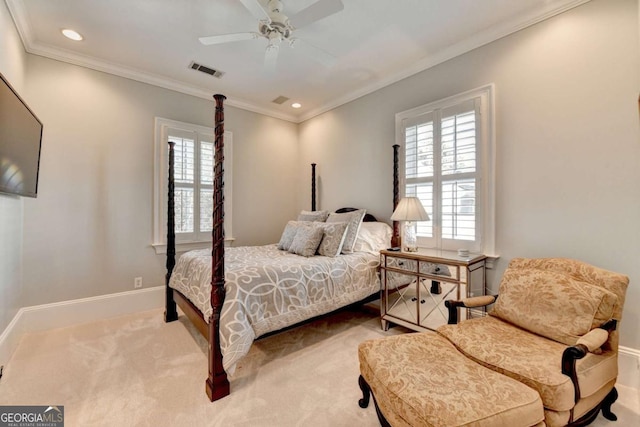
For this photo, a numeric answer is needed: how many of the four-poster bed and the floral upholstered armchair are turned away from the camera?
0

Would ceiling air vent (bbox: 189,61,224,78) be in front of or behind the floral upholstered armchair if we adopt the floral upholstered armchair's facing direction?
in front

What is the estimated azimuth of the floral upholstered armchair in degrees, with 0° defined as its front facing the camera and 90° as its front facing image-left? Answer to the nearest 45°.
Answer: approximately 45°

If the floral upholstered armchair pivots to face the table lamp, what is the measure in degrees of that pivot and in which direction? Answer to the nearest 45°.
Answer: approximately 90° to its right

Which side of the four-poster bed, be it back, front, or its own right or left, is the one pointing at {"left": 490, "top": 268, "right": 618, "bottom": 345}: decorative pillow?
left

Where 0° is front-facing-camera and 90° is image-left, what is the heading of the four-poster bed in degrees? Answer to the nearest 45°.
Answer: approximately 45°

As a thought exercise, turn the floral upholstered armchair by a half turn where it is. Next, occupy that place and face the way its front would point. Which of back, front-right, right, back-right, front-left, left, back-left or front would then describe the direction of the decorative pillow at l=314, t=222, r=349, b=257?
back-left
